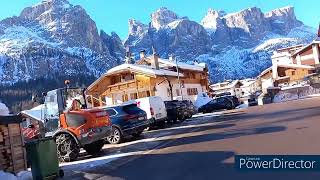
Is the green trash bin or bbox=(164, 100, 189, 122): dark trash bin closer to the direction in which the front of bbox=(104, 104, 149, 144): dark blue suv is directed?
the dark trash bin

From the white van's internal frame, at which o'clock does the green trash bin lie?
The green trash bin is roughly at 8 o'clock from the white van.

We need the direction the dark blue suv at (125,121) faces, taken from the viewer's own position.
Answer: facing away from the viewer and to the left of the viewer

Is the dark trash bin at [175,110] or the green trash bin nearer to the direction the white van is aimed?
the dark trash bin

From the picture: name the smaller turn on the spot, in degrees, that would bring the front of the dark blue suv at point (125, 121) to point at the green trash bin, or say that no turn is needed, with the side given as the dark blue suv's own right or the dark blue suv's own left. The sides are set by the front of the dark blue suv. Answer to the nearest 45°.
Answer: approximately 135° to the dark blue suv's own left

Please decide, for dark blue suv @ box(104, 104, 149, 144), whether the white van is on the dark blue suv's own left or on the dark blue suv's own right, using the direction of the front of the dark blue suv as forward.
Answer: on the dark blue suv's own right

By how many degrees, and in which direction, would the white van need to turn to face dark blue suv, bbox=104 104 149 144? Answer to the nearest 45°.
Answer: approximately 135° to its left

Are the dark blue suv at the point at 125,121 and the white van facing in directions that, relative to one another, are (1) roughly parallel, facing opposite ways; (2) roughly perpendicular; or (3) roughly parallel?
roughly parallel

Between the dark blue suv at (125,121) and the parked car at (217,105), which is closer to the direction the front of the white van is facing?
the parked car
